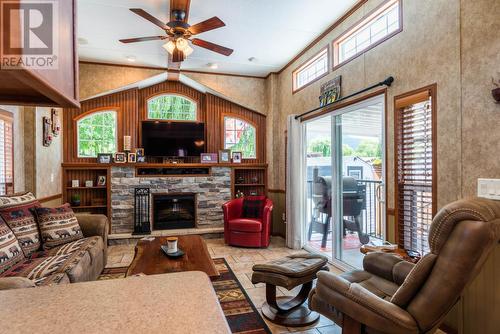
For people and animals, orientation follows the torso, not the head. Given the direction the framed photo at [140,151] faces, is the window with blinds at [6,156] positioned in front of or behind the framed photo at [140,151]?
in front

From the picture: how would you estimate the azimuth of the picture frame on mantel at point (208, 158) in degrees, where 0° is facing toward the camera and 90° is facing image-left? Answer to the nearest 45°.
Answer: approximately 0°

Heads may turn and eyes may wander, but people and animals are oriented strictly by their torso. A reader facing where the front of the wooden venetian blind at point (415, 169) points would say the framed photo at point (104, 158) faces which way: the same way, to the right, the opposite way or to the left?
to the left

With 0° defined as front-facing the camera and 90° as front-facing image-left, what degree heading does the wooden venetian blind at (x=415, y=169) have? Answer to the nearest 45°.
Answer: approximately 45°

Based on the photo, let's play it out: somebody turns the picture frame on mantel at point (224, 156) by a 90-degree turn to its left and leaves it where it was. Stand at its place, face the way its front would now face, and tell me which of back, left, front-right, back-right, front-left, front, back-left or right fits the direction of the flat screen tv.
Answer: back

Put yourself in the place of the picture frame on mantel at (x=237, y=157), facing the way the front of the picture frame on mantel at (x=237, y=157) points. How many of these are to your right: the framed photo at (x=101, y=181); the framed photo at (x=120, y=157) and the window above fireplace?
3

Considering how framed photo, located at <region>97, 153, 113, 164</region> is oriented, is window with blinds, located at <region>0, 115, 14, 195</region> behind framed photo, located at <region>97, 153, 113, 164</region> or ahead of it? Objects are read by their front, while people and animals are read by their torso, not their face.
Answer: ahead

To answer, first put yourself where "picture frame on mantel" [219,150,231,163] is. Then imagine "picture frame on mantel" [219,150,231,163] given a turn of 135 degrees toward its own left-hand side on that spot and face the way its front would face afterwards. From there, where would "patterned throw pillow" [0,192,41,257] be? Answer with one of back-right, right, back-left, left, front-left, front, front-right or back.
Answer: back

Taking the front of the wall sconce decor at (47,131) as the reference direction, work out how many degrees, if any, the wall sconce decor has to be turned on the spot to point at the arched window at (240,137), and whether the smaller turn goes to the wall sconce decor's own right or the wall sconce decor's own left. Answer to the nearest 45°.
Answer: approximately 45° to the wall sconce decor's own left

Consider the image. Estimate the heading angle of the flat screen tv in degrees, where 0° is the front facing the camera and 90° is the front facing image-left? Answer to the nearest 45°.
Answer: approximately 0°

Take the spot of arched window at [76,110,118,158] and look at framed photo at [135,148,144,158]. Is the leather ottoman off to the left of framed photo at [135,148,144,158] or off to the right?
right

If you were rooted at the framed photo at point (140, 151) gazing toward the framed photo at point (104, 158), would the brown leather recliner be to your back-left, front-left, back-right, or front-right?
back-left

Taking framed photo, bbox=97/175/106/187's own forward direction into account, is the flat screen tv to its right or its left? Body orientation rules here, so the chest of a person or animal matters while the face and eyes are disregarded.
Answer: on its left

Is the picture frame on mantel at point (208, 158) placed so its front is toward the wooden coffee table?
yes

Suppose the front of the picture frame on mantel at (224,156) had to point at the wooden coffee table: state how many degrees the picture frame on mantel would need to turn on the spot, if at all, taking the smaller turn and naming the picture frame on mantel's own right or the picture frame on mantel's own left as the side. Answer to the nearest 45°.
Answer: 0° — it already faces it
